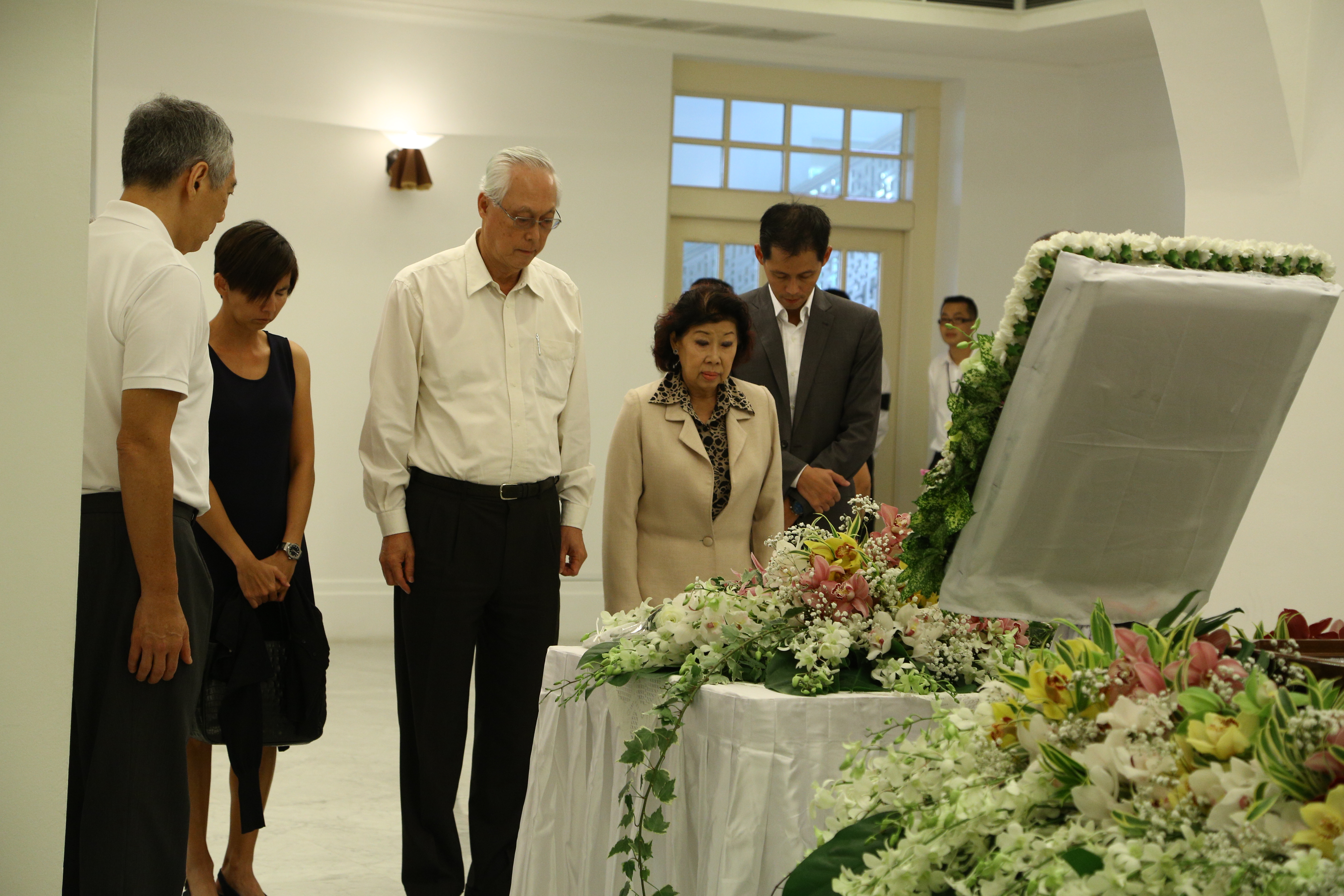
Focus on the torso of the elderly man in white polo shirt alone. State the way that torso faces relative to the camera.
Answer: to the viewer's right

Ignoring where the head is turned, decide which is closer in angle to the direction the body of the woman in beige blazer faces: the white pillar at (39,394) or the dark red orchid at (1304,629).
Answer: the dark red orchid

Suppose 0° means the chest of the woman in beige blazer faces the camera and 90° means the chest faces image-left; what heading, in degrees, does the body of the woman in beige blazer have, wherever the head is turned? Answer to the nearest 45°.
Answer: approximately 315°

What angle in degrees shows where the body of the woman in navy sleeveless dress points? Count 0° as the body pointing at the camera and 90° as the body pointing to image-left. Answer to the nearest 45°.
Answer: approximately 315°

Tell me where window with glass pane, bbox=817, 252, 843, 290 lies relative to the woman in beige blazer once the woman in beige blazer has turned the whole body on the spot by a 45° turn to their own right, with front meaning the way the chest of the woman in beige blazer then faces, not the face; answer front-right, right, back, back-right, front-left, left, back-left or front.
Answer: back

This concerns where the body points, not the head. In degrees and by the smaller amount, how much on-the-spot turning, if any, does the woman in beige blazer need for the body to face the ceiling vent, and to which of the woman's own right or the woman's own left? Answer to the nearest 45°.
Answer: approximately 135° to the woman's own left
